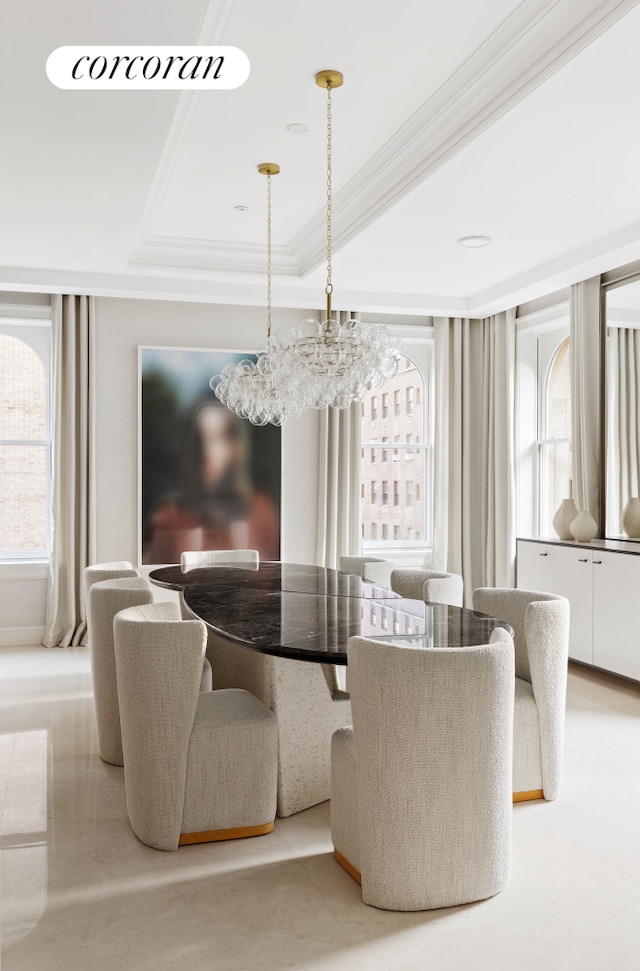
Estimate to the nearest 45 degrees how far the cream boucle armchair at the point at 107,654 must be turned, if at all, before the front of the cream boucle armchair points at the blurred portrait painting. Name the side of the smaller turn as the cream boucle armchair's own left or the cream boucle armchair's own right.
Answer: approximately 90° to the cream boucle armchair's own left

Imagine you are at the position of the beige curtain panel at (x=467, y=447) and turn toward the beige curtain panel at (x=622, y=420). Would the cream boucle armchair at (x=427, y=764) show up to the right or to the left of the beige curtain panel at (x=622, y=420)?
right

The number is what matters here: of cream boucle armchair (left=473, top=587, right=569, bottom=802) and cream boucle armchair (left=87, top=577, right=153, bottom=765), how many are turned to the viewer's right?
1

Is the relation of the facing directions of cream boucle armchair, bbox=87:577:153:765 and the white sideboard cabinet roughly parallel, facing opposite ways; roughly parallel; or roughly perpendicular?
roughly parallel, facing opposite ways

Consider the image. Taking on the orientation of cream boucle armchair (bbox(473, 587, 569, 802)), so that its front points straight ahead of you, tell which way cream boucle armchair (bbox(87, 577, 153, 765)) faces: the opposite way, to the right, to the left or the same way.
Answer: the opposite way

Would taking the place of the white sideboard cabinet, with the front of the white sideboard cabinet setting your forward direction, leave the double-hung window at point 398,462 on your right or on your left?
on your right

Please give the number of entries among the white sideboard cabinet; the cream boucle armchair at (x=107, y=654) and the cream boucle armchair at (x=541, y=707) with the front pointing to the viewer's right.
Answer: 1

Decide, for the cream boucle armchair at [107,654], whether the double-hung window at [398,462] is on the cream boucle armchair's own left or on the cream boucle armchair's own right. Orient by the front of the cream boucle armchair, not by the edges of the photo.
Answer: on the cream boucle armchair's own left

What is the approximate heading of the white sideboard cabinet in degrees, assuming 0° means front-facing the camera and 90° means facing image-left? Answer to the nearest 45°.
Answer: approximately 45°

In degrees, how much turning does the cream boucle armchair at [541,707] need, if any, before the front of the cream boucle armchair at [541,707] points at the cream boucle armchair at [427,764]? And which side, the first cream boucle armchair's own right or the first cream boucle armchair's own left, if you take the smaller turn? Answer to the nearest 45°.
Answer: approximately 45° to the first cream boucle armchair's own left

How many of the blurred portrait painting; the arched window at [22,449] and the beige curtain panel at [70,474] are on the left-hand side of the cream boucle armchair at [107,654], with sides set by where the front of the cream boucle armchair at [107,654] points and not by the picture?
3

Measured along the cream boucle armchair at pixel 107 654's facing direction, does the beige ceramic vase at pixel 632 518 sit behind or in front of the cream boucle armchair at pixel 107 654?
in front

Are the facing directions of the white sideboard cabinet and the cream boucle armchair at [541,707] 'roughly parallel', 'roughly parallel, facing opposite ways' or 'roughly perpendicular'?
roughly parallel

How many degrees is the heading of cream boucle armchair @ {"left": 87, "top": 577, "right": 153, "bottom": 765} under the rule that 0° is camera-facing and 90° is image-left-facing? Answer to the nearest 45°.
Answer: approximately 270°
